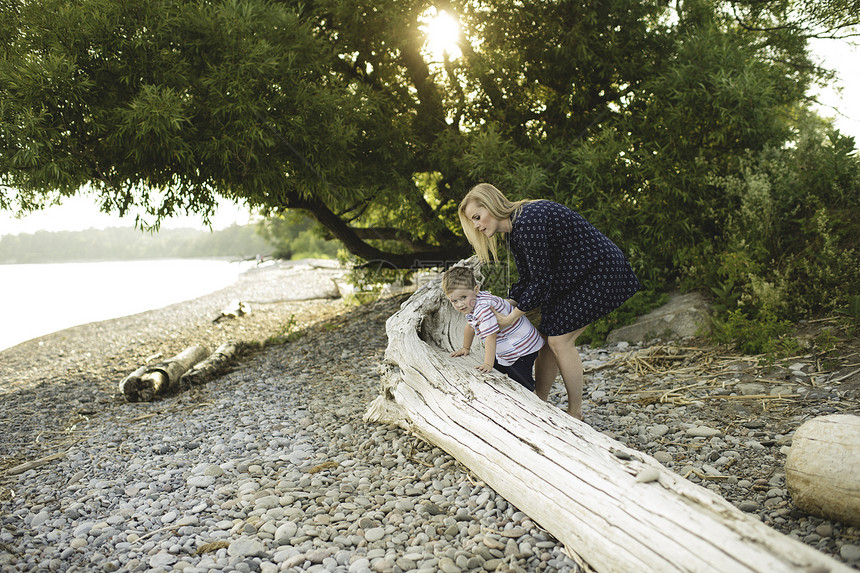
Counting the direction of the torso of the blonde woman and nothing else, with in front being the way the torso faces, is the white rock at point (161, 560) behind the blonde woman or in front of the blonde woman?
in front

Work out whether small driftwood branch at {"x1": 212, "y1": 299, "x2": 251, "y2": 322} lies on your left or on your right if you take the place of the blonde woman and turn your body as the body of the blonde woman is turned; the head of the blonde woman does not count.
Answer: on your right

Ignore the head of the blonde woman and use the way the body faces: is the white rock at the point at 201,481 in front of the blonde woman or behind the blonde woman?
in front

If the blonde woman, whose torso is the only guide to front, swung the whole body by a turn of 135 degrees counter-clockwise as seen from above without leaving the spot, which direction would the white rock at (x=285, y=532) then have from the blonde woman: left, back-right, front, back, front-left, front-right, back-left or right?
right

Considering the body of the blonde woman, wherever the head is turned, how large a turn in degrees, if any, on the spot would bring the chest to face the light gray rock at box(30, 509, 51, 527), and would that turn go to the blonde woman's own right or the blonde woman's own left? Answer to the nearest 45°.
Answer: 0° — they already face it

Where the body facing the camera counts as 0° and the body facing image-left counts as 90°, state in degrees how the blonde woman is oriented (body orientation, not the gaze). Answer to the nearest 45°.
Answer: approximately 90°

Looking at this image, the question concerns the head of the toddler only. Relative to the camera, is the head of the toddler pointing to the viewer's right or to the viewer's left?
to the viewer's left

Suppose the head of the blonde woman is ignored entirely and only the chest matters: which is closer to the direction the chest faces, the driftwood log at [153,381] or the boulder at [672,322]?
the driftwood log

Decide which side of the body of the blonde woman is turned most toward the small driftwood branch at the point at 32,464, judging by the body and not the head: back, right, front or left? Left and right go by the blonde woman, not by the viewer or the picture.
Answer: front

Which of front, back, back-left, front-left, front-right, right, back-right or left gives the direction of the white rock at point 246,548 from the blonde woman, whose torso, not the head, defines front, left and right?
front-left

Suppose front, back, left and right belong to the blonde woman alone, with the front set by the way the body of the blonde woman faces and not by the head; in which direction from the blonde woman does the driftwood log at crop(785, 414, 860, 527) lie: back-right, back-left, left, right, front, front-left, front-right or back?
back-left
